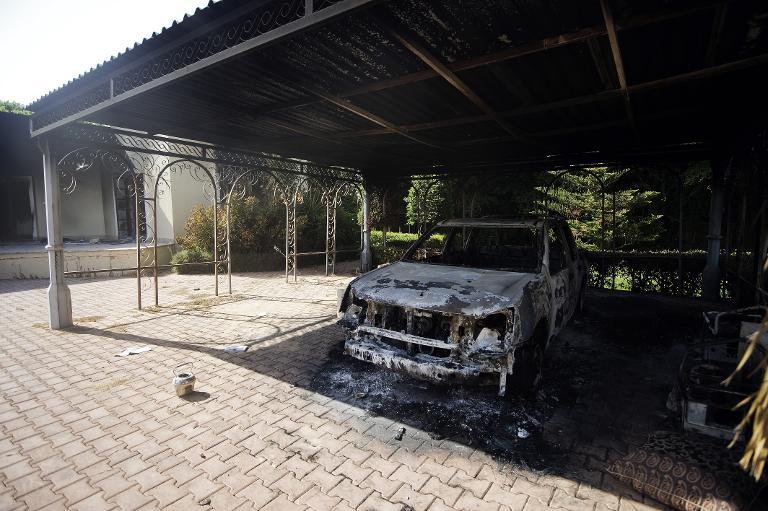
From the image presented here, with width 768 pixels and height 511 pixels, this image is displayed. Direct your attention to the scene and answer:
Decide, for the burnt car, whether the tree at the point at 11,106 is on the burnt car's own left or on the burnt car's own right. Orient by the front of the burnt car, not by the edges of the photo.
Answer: on the burnt car's own right

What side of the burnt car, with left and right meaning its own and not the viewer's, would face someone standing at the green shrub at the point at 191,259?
right

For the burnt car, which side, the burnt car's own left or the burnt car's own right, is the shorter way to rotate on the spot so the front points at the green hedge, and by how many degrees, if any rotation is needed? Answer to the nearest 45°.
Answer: approximately 135° to the burnt car's own right

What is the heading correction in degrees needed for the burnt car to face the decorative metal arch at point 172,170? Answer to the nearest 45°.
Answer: approximately 90° to its right

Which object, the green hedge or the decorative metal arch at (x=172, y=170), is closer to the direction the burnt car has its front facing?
the decorative metal arch

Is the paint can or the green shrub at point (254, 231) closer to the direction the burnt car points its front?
the paint can

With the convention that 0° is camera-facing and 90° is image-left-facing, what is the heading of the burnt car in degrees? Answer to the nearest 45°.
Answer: approximately 45°

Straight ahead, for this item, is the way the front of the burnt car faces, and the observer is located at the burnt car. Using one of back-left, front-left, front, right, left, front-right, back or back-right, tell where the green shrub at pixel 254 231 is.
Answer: right

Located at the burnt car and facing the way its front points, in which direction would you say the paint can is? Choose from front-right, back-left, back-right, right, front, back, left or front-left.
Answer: front-right

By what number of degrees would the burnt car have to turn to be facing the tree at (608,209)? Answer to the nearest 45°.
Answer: approximately 180°
